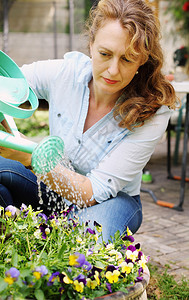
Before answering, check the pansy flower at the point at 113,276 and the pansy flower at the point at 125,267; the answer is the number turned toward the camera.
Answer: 2

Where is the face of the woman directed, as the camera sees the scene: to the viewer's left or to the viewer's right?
to the viewer's left

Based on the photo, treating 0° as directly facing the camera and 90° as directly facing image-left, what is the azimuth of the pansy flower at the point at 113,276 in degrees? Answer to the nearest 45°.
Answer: approximately 0°

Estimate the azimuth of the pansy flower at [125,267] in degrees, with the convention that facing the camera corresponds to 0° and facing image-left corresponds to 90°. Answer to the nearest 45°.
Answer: approximately 0°
